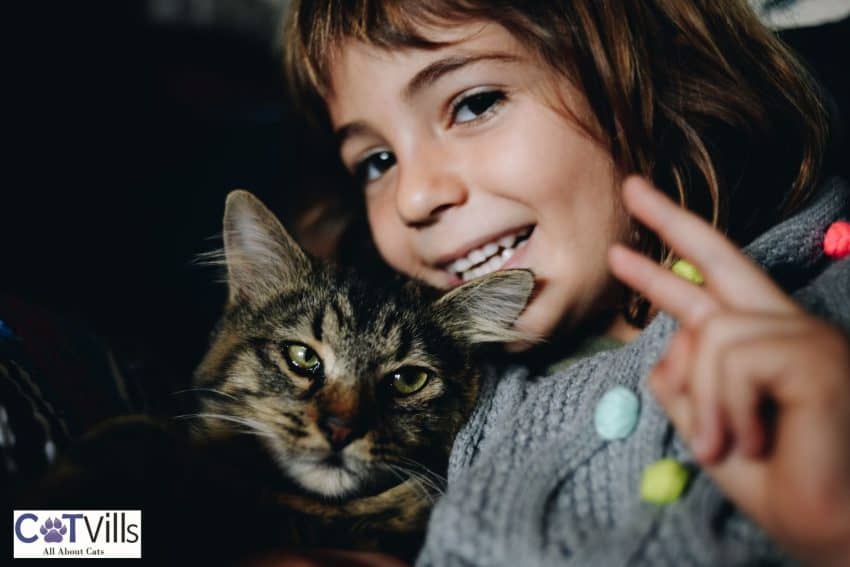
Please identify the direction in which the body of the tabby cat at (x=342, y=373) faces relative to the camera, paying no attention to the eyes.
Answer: toward the camera

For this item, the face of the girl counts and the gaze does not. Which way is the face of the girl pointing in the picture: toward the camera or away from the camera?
toward the camera

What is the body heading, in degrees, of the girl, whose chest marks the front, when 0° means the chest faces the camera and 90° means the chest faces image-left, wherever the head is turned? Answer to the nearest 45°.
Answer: approximately 45°
